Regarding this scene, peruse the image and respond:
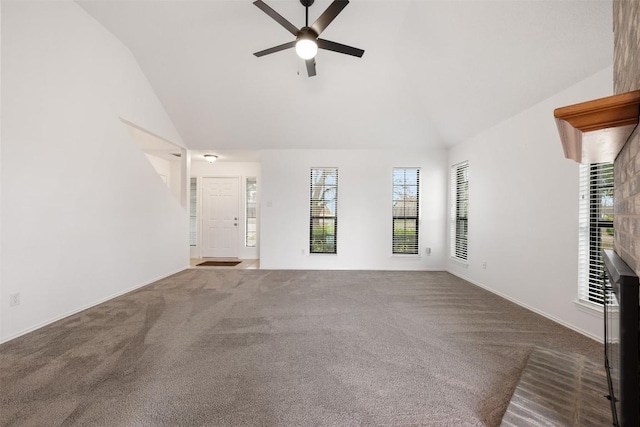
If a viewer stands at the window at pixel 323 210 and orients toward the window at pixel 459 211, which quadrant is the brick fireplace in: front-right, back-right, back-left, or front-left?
front-right

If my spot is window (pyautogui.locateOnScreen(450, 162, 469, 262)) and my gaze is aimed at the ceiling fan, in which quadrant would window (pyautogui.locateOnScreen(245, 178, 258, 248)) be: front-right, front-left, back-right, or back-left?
front-right

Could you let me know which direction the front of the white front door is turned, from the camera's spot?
facing the viewer

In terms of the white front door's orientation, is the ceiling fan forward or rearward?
forward

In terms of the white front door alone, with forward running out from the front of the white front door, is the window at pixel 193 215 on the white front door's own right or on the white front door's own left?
on the white front door's own right

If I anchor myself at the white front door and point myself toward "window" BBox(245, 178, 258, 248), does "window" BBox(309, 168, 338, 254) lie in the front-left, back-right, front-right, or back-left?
front-right

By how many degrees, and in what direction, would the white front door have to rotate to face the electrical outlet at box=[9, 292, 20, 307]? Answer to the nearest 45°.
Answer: approximately 45° to its right

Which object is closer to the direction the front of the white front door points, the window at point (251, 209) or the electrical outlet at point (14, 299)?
the electrical outlet

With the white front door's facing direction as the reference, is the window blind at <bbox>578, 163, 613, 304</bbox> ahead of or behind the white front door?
ahead

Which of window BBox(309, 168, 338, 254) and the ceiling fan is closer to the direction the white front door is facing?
the ceiling fan

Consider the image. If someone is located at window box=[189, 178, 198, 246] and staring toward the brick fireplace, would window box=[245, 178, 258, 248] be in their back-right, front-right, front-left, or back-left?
front-left

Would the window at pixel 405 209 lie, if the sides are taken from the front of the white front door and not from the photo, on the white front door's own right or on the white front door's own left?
on the white front door's own left

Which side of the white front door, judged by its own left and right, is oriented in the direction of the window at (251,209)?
left

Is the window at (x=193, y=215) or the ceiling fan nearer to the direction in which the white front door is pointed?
the ceiling fan

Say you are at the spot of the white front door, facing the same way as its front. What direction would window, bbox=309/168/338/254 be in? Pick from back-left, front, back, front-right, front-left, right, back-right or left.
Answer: front-left
